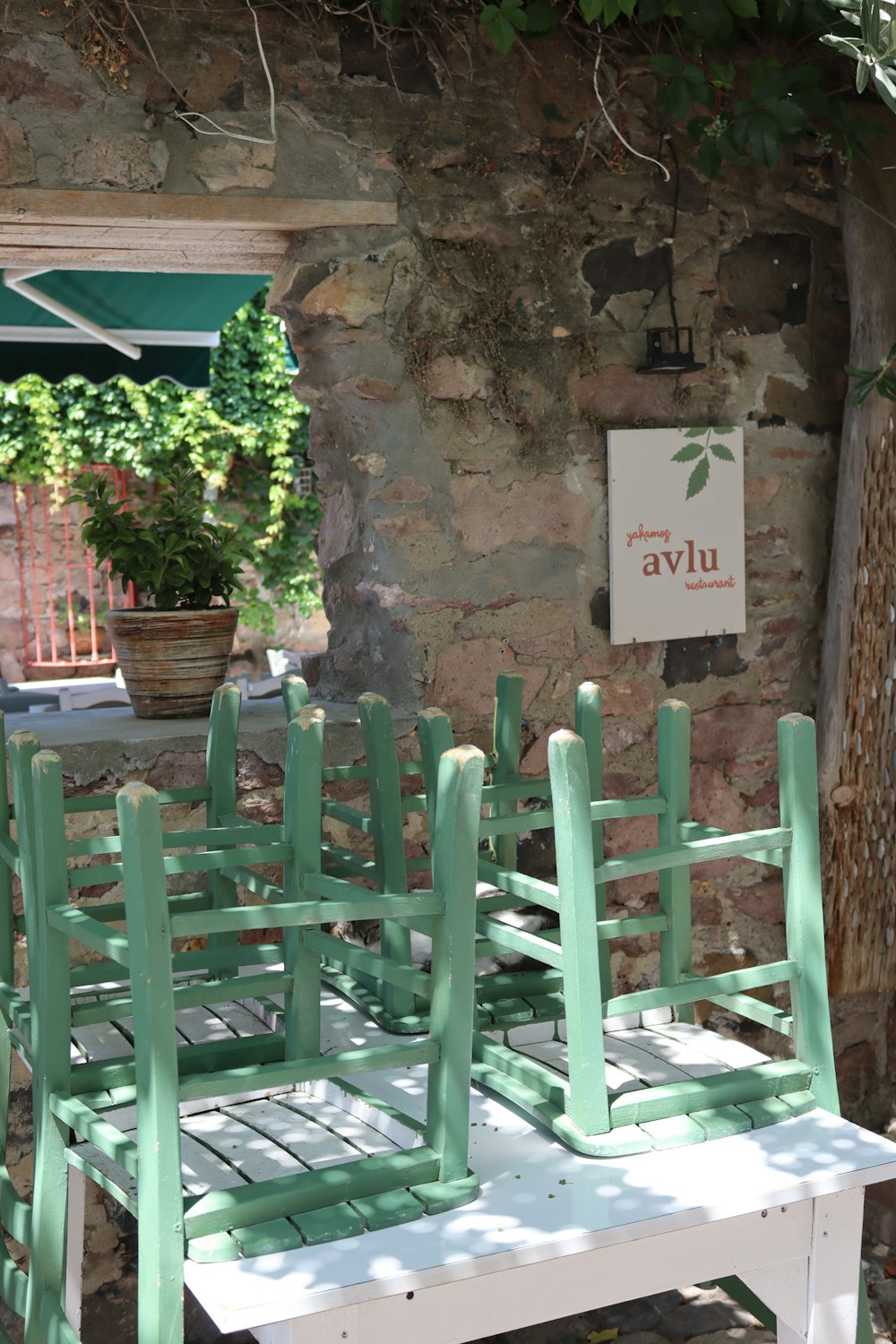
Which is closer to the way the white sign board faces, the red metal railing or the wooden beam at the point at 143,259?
the wooden beam

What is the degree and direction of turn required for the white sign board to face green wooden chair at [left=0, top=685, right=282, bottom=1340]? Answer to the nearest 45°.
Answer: approximately 45° to its right

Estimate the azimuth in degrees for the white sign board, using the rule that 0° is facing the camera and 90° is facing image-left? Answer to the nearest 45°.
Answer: approximately 0°

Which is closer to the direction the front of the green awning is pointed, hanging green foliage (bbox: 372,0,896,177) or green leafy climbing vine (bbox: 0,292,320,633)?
the hanging green foliage

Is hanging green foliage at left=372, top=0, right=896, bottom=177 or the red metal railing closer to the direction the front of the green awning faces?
the hanging green foliage

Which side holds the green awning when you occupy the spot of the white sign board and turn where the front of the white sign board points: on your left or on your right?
on your right

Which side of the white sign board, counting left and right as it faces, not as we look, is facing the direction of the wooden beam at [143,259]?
right

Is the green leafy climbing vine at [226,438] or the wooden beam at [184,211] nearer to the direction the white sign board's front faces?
the wooden beam

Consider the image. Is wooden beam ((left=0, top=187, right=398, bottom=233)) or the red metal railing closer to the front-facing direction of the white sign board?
the wooden beam

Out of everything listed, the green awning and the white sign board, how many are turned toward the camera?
2

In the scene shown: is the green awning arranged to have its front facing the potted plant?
yes
